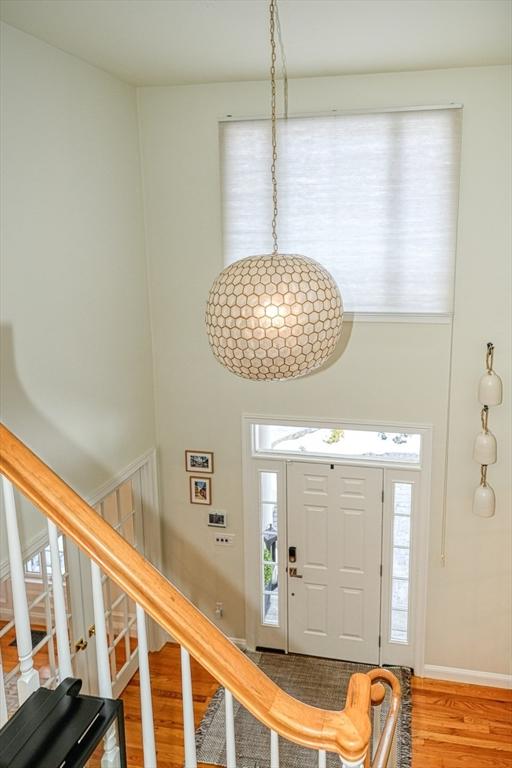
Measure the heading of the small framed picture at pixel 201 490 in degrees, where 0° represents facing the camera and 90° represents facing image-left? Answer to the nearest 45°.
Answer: approximately 0°

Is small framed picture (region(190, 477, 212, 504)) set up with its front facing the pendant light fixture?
yes

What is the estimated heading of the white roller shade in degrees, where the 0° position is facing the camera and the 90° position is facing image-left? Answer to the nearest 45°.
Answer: approximately 0°

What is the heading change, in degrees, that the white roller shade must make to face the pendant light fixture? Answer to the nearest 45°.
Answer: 0° — it already faces it

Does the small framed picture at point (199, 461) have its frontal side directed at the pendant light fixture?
yes
